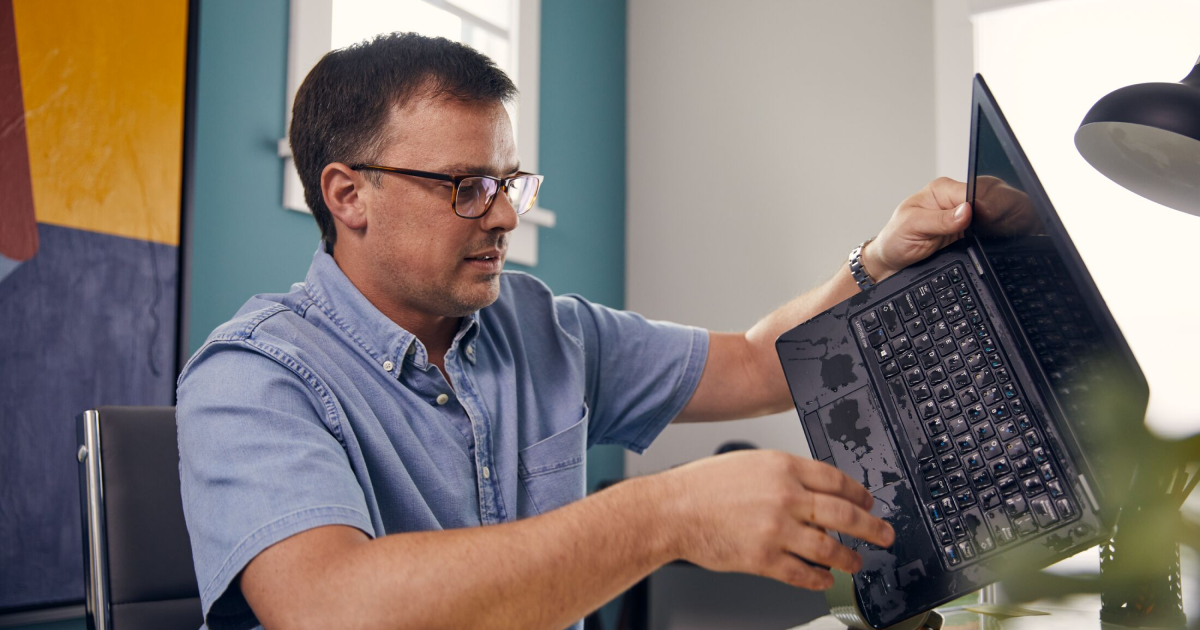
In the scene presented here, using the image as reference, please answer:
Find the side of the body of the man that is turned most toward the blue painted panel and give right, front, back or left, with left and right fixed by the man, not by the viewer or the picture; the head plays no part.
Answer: back

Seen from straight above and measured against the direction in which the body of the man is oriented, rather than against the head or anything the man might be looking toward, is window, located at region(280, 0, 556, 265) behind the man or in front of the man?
behind

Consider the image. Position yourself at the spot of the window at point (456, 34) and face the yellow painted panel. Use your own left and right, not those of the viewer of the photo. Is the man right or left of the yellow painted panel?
left

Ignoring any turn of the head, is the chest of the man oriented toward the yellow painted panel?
no

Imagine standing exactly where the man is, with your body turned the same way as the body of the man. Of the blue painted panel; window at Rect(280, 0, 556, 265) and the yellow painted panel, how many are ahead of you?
0

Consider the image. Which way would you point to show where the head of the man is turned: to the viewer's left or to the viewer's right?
to the viewer's right
